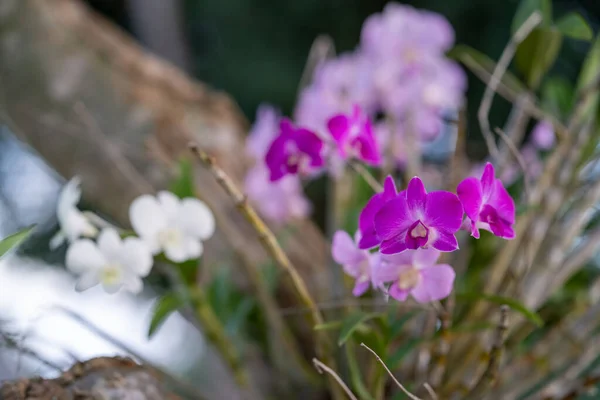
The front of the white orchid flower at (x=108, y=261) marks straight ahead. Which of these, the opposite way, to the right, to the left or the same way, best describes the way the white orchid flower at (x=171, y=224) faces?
the same way

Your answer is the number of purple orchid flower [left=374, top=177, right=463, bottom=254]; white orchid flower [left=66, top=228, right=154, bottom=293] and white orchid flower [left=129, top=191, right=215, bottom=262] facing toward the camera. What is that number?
3

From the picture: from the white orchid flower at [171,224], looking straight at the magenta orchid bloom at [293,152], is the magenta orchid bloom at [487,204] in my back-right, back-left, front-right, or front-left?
front-right

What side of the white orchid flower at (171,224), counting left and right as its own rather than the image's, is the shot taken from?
front

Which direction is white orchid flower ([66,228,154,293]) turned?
toward the camera

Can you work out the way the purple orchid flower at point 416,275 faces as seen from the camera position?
facing the viewer and to the left of the viewer
